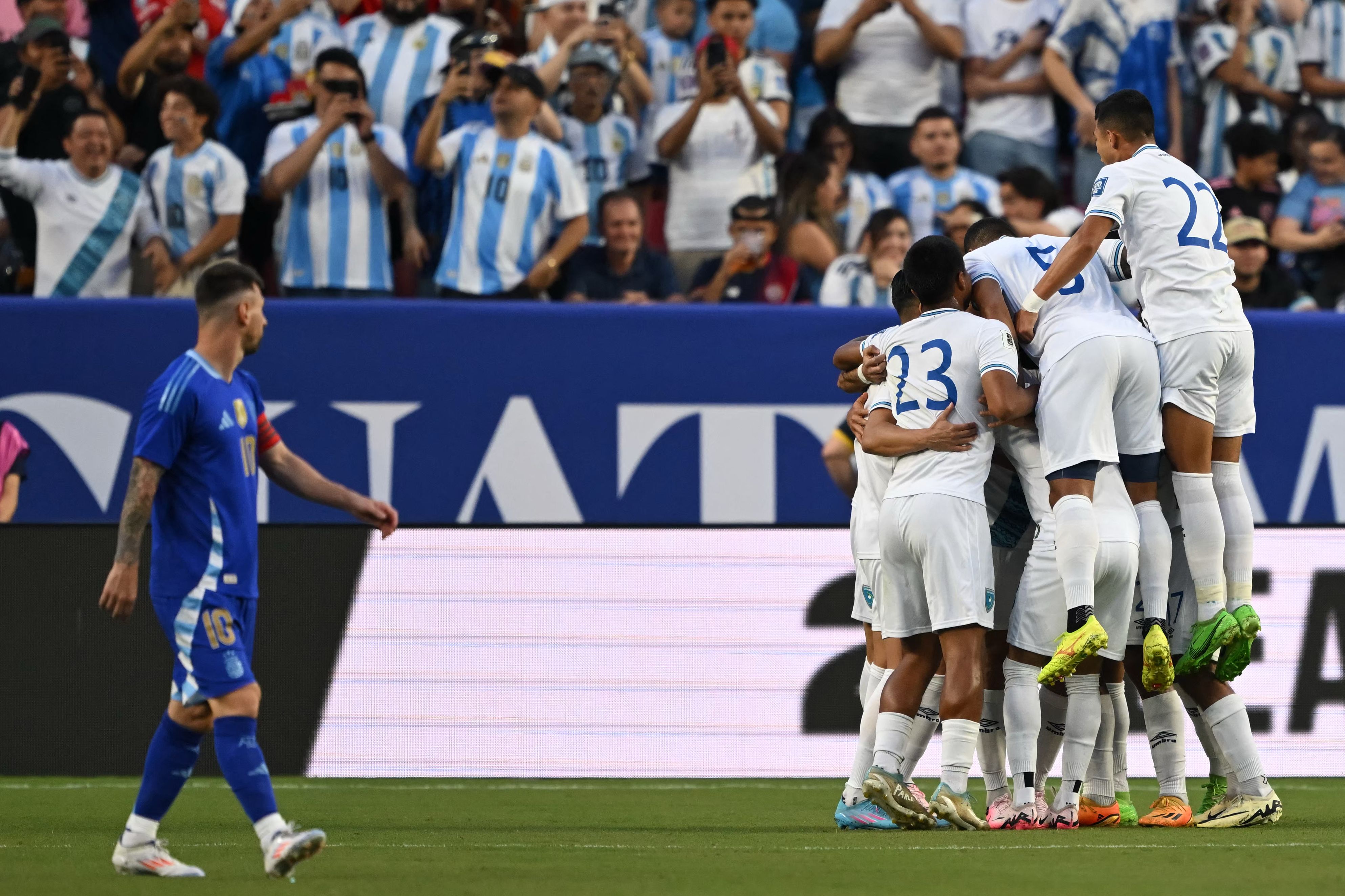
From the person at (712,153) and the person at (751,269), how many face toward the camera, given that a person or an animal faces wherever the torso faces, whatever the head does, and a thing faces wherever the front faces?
2

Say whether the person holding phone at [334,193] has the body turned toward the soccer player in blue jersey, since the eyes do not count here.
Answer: yes

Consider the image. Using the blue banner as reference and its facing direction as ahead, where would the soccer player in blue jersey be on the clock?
The soccer player in blue jersey is roughly at 12 o'clock from the blue banner.
